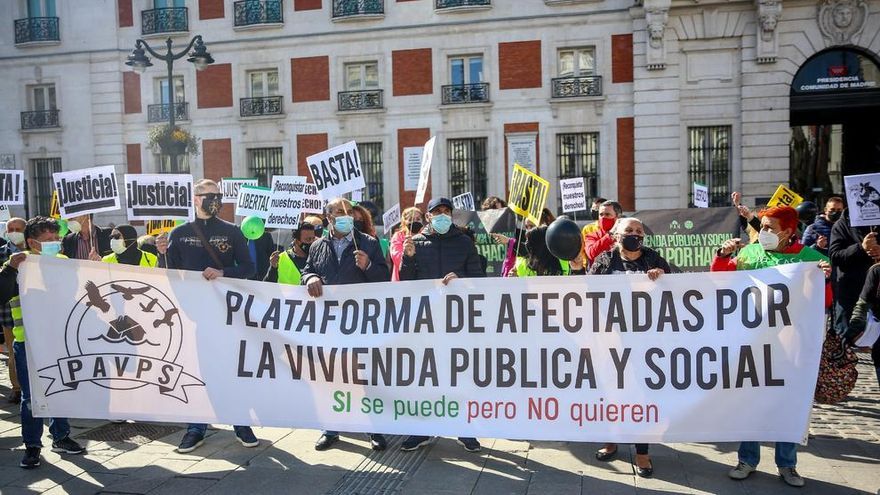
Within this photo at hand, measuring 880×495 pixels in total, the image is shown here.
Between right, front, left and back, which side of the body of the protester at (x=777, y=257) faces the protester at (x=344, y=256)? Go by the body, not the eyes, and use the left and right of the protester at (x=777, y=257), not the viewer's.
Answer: right

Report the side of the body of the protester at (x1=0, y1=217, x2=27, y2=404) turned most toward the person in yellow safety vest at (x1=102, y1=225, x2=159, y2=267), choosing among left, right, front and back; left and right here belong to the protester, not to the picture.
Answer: left

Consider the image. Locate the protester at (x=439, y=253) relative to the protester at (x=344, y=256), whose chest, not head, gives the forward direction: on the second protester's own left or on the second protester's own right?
on the second protester's own left

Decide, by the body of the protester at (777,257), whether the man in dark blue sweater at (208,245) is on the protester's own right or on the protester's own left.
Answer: on the protester's own right

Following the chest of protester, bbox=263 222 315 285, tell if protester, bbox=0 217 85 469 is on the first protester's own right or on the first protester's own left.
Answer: on the first protester's own right
